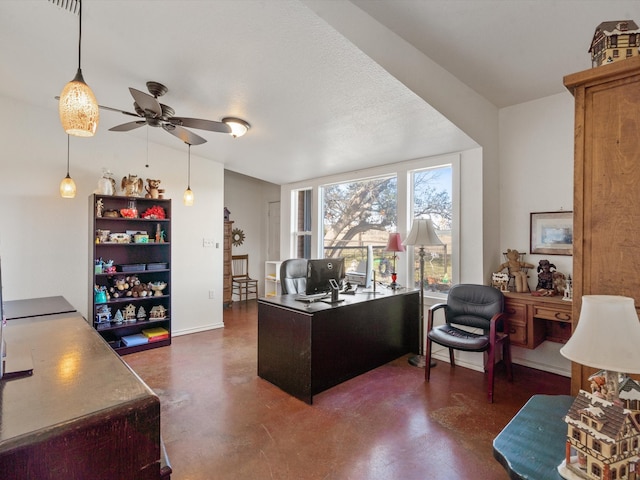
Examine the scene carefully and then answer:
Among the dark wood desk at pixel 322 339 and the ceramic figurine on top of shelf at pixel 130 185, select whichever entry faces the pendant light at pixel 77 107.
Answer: the ceramic figurine on top of shelf

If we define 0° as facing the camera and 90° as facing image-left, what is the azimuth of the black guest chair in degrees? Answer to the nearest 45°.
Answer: approximately 45°

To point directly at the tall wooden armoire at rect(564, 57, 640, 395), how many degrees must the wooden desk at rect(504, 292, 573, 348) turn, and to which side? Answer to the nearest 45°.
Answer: approximately 45° to its left

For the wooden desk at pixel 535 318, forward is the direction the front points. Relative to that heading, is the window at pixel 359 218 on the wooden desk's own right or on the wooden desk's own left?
on the wooden desk's own right

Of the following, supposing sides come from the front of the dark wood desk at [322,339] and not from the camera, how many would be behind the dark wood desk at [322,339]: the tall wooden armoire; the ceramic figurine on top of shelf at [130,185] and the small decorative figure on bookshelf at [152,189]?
1

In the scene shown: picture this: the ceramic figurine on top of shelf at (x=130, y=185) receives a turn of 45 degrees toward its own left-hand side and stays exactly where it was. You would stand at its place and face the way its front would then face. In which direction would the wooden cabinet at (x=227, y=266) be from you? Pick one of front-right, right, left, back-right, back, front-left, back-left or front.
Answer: left

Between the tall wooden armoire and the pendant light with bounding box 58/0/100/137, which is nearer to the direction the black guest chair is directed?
the pendant light

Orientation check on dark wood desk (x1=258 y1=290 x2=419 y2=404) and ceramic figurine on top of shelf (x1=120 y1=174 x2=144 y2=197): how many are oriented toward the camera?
1

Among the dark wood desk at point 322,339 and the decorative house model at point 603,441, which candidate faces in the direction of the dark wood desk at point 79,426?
the decorative house model

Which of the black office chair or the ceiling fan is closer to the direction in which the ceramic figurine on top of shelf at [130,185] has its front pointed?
the ceiling fan

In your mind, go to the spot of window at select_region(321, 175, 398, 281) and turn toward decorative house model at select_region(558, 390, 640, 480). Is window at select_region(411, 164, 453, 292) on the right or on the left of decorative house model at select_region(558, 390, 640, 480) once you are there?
left

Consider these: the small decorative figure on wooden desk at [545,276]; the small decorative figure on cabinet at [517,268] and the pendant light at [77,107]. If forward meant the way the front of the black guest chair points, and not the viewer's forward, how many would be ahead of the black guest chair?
1

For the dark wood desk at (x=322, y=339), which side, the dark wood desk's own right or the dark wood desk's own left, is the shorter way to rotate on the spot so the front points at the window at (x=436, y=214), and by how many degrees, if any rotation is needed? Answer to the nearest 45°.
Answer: approximately 90° to the dark wood desk's own right

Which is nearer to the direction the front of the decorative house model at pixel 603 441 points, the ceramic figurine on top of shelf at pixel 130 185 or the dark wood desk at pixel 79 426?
the dark wood desk

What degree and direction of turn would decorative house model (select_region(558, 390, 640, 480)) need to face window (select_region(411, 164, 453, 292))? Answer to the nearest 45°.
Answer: approximately 90° to its right
